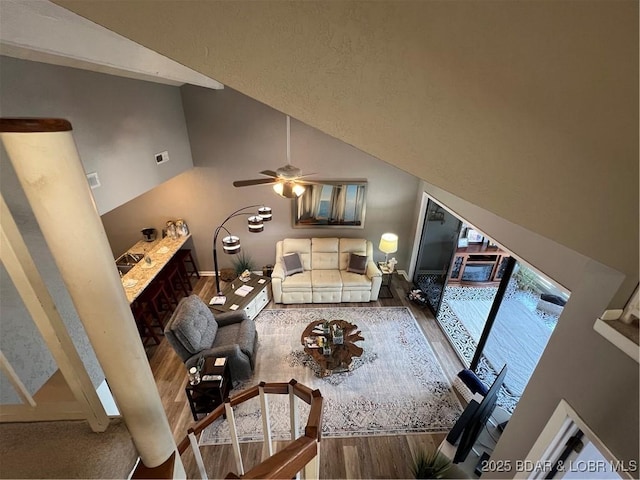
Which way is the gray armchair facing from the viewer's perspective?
to the viewer's right

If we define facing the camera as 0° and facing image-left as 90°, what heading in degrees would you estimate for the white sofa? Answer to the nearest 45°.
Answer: approximately 0°

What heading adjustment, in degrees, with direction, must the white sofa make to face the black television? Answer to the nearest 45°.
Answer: approximately 45° to its left

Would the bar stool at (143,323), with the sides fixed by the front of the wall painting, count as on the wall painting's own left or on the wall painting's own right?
on the wall painting's own right

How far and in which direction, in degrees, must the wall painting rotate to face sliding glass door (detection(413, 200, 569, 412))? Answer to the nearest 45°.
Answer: approximately 45° to its left

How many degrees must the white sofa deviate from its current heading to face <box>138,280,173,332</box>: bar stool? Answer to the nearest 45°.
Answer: approximately 90° to its right

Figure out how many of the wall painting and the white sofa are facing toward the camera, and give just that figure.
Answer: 2

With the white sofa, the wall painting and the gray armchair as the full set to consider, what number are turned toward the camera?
2
